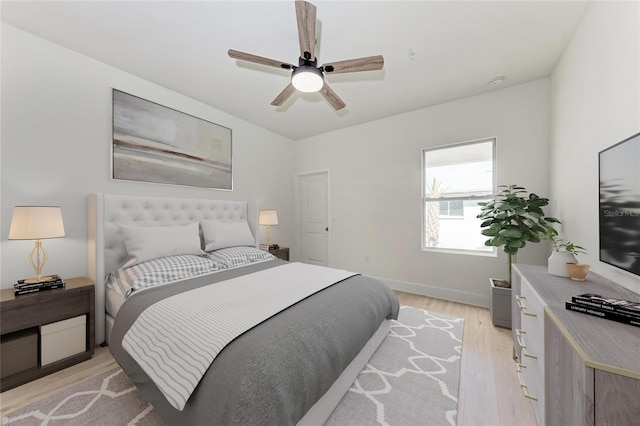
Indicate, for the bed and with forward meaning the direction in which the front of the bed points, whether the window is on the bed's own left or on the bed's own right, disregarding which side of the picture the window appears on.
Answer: on the bed's own left

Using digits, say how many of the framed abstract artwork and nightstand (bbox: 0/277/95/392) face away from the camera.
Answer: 0

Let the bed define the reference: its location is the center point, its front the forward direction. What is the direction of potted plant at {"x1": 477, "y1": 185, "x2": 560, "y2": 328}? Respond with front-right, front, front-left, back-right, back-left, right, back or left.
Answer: front-left

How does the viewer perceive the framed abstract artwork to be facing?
facing the viewer and to the right of the viewer

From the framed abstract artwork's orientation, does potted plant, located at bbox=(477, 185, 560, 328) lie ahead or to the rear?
ahead

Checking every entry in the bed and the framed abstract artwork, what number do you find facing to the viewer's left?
0

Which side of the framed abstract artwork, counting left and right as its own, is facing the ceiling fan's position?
front

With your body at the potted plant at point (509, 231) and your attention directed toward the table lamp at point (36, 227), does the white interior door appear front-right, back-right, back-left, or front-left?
front-right

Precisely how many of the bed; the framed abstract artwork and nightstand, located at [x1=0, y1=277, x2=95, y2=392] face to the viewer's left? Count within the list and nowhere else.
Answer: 0
